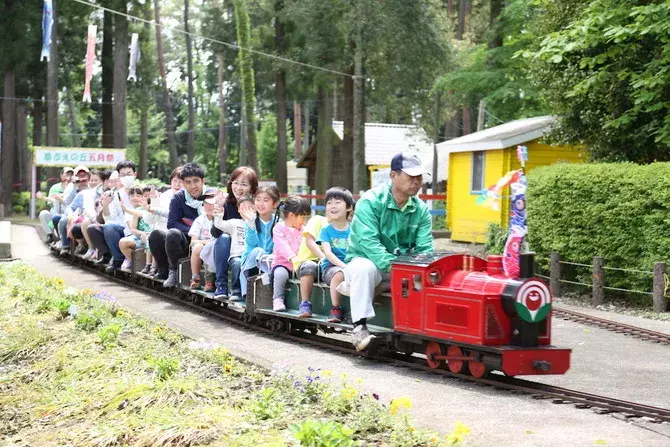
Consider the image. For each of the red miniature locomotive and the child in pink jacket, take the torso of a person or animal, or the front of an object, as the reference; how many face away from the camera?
0

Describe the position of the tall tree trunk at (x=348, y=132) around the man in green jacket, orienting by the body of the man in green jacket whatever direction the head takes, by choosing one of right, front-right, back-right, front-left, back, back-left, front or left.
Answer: back-left

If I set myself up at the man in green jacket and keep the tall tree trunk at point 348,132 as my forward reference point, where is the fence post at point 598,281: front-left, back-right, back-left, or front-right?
front-right

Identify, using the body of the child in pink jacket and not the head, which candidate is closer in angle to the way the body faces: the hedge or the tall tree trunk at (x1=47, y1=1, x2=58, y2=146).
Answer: the hedge

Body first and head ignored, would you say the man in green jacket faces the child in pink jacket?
no

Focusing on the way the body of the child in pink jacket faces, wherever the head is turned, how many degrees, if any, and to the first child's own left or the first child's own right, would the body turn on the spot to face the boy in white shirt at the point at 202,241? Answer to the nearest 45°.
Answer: approximately 180°

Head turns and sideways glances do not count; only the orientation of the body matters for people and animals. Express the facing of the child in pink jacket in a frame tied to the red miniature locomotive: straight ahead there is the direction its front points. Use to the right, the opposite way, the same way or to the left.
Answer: the same way

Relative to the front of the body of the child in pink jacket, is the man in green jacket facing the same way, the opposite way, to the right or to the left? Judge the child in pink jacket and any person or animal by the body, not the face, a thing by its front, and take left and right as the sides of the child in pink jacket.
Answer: the same way

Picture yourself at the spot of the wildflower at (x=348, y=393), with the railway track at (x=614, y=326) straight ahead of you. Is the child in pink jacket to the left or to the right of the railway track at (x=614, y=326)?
left

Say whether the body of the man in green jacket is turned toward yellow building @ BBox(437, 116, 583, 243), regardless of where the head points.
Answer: no

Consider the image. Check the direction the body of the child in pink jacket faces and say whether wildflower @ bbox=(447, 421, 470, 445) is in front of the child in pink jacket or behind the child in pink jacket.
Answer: in front

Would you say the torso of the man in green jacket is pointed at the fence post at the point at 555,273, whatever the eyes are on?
no

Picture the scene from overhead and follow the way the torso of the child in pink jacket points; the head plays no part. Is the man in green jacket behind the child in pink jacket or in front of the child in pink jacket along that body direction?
in front

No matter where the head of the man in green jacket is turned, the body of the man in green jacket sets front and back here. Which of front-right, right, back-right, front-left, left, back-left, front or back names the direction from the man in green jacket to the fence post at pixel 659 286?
left

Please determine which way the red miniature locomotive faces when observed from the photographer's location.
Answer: facing the viewer and to the right of the viewer

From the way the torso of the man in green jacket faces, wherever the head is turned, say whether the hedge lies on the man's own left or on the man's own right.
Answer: on the man's own left
